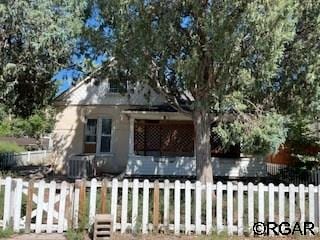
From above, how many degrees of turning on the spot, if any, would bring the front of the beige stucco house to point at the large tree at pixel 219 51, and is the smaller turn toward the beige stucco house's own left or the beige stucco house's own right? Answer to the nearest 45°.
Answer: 0° — it already faces it

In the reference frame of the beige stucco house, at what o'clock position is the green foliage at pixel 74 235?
The green foliage is roughly at 12 o'clock from the beige stucco house.

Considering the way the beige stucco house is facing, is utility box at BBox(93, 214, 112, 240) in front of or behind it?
in front

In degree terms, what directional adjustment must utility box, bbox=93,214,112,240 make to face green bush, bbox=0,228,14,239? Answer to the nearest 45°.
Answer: approximately 90° to its right

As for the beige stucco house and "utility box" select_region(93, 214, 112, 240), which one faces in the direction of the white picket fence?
the beige stucco house

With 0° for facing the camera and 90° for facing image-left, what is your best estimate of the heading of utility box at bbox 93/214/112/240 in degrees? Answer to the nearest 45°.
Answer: approximately 0°

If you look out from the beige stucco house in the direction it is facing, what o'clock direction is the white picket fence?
The white picket fence is roughly at 12 o'clock from the beige stucco house.

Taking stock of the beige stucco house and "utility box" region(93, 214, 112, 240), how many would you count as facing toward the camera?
2

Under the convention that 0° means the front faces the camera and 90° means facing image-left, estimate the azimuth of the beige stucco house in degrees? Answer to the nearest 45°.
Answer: approximately 0°
